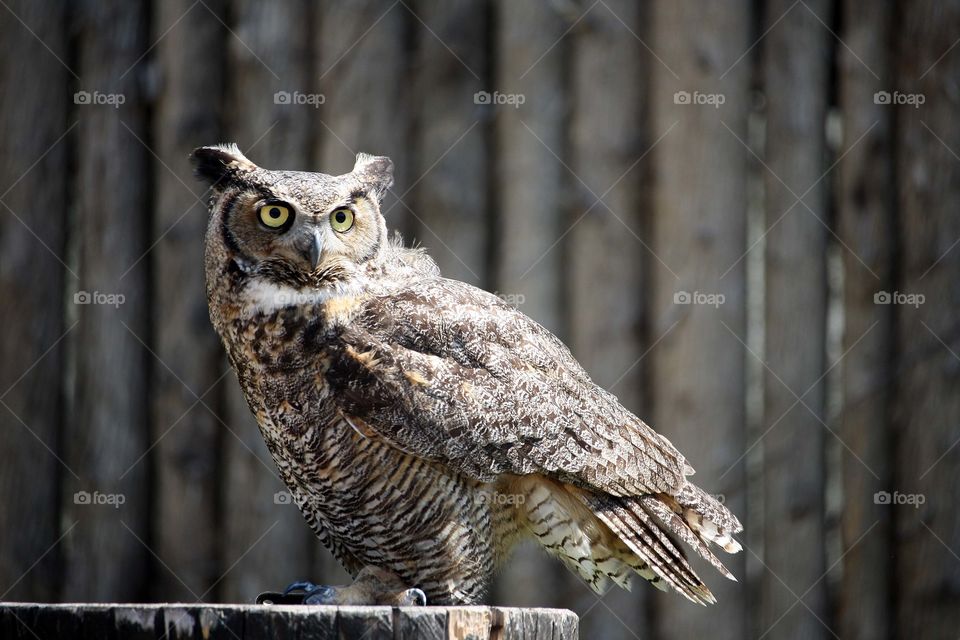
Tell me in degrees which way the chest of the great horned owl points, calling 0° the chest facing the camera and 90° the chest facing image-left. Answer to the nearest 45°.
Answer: approximately 90°
